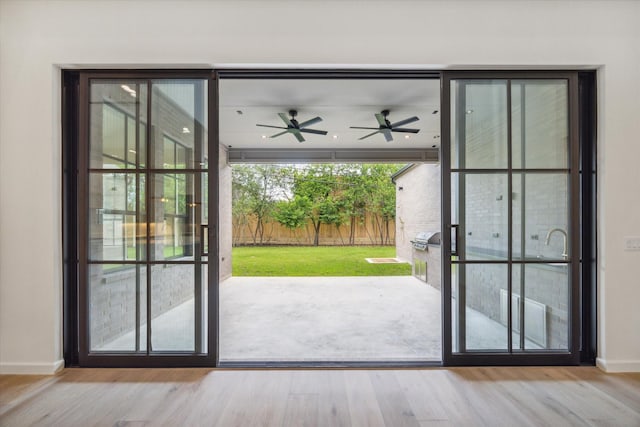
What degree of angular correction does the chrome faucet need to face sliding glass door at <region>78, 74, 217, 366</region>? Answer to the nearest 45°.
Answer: approximately 45° to its left

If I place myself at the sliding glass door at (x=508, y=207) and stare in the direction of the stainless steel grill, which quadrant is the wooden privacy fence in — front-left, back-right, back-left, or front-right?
front-left

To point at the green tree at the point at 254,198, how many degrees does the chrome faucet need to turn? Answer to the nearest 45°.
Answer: approximately 45° to its right

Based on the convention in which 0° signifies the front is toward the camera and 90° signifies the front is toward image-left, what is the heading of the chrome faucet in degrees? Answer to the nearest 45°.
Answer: approximately 90°

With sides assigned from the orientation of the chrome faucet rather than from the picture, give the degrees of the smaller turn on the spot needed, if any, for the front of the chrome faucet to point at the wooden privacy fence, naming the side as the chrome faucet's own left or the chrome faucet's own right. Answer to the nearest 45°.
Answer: approximately 45° to the chrome faucet's own right

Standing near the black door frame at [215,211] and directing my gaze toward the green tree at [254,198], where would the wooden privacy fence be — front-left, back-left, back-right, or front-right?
front-right

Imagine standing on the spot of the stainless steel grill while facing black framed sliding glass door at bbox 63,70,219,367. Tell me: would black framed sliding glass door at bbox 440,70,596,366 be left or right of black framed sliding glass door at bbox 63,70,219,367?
left

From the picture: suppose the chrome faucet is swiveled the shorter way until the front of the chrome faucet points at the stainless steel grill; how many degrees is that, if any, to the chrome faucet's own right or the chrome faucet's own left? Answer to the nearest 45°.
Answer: approximately 45° to the chrome faucet's own right

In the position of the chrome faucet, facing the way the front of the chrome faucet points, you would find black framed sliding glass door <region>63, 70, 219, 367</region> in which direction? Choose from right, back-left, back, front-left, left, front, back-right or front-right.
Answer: front-left
